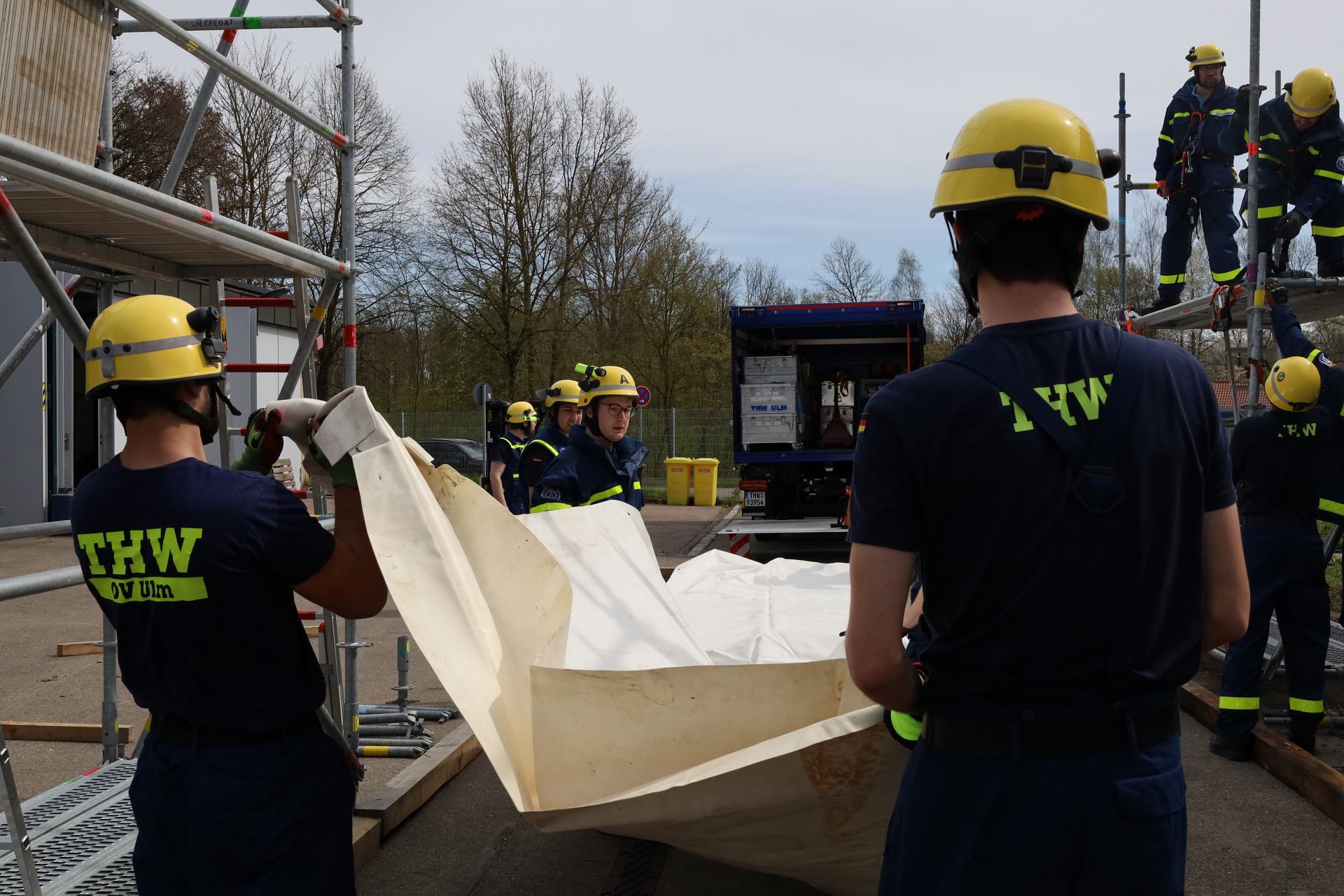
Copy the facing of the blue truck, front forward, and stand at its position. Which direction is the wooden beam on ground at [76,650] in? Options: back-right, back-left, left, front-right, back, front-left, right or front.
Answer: back-left

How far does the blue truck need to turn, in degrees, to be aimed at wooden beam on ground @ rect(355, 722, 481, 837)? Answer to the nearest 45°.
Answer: approximately 180°

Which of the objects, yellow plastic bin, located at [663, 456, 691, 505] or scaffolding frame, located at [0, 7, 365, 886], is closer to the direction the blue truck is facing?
the yellow plastic bin

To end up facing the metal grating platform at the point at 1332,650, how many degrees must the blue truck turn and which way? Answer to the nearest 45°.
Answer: approximately 135° to its right

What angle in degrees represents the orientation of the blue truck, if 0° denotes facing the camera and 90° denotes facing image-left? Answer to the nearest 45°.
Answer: approximately 180°

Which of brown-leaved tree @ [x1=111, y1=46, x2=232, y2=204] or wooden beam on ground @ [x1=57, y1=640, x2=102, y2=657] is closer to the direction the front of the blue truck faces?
the brown-leaved tree

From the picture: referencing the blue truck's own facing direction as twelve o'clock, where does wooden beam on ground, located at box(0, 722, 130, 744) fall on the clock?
The wooden beam on ground is roughly at 7 o'clock from the blue truck.

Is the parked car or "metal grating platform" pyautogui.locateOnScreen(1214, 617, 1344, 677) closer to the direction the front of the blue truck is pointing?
the parked car

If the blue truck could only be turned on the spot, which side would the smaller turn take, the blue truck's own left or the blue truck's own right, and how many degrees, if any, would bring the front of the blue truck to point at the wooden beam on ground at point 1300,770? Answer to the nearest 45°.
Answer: approximately 180°
